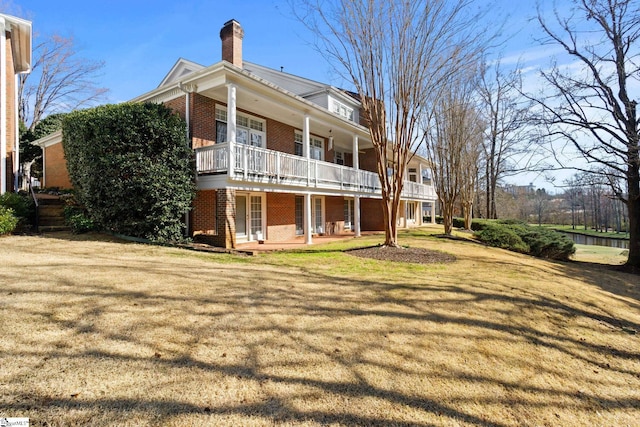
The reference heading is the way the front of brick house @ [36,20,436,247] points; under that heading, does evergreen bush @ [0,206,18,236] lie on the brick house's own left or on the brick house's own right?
on the brick house's own right

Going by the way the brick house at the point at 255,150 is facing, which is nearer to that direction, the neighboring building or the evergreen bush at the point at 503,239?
the evergreen bush

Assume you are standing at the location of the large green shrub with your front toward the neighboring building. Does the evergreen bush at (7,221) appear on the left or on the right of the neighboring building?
left

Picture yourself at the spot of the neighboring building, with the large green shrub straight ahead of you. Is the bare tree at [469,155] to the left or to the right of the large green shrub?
left

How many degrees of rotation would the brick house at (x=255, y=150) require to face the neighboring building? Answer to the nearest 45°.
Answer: approximately 135° to its right

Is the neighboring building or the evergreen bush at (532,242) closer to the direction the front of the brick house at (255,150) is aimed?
the evergreen bush

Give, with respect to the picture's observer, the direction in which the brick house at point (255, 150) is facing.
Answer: facing the viewer and to the right of the viewer

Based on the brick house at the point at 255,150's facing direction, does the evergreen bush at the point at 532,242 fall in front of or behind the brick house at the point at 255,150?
in front
